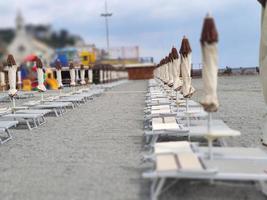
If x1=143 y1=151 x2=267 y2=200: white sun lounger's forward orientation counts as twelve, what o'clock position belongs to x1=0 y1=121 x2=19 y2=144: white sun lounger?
x1=0 y1=121 x2=19 y2=144: white sun lounger is roughly at 7 o'clock from x1=143 y1=151 x2=267 y2=200: white sun lounger.

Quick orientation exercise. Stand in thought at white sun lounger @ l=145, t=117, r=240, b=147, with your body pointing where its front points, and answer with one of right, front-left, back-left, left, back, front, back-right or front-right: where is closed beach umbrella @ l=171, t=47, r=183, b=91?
left

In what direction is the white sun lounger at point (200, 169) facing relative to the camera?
to the viewer's right

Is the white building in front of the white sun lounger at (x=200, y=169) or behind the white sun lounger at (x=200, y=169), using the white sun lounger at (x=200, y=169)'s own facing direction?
behind

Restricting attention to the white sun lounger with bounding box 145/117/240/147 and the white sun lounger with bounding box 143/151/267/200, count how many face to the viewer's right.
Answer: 2

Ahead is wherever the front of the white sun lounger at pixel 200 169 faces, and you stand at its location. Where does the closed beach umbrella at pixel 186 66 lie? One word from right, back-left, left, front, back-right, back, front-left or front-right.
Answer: left

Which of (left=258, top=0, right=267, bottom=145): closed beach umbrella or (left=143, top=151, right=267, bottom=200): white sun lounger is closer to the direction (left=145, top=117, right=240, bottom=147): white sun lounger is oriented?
the closed beach umbrella

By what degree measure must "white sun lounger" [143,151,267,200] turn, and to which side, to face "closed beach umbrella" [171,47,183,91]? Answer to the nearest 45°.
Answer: approximately 90° to its left

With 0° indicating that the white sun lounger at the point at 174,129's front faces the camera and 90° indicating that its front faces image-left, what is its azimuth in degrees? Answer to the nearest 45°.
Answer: approximately 270°
